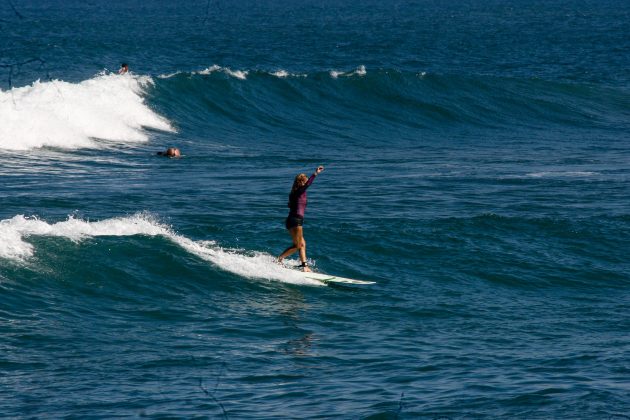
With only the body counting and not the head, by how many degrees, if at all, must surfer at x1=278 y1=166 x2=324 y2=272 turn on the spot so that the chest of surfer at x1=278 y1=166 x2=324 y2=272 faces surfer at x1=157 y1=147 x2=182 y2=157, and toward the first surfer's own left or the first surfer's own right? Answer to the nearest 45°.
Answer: approximately 90° to the first surfer's own left

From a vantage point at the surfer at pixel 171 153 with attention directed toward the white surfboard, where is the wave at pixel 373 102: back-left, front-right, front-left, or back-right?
back-left
